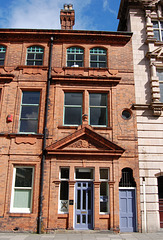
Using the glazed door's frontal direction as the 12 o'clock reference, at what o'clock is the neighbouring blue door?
The neighbouring blue door is roughly at 9 o'clock from the glazed door.

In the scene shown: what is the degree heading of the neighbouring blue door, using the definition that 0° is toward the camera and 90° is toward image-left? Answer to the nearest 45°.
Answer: approximately 0°

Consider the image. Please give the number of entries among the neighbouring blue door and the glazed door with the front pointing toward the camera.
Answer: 2

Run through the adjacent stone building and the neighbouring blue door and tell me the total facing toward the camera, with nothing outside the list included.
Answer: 2

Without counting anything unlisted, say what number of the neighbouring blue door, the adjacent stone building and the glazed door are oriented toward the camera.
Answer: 3
